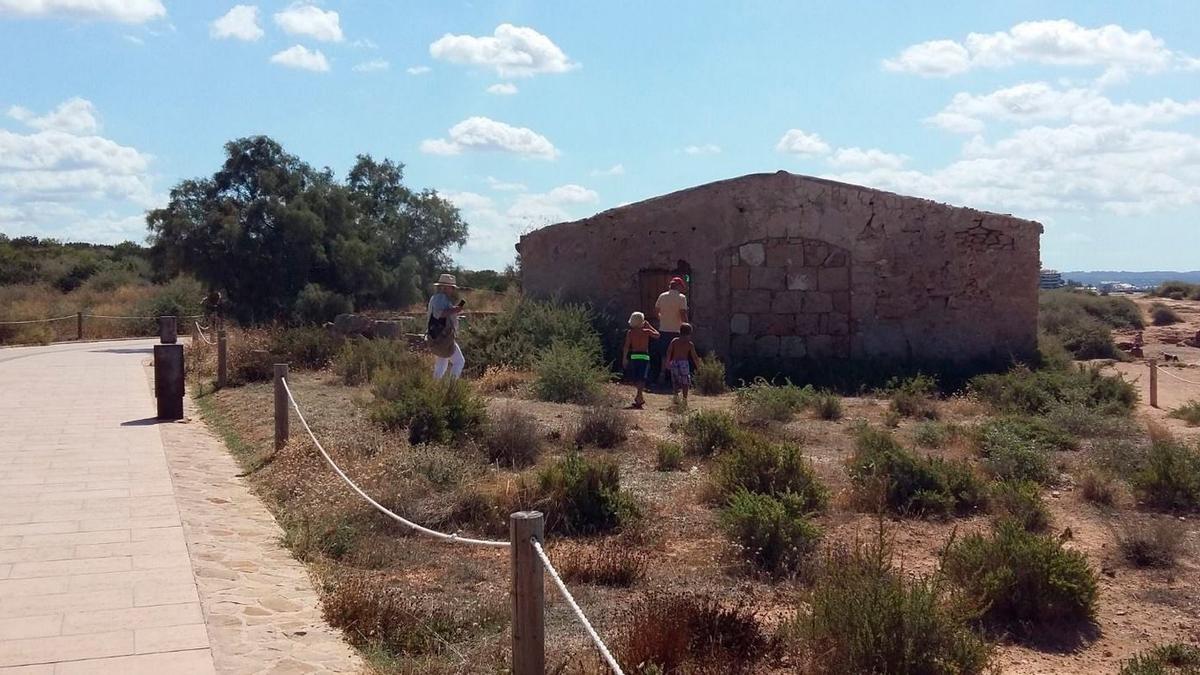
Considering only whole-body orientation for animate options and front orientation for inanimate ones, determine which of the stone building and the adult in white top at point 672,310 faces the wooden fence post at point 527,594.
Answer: the stone building

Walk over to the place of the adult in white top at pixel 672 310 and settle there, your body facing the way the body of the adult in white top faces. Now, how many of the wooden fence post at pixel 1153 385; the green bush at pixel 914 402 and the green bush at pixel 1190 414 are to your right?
3

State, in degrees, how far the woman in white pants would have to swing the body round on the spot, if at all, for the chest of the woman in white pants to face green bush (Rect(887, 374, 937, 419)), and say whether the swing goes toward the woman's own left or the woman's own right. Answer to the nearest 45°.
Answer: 0° — they already face it

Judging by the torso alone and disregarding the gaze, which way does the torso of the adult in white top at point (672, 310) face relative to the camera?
away from the camera

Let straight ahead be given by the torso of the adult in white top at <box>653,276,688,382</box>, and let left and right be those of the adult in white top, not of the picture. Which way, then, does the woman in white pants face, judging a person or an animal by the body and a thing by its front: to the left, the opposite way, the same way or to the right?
to the right

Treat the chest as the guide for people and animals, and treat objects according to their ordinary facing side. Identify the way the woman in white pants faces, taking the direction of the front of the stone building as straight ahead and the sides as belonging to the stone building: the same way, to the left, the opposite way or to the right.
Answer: to the left

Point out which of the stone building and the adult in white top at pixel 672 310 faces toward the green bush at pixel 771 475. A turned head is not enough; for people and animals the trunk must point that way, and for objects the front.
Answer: the stone building

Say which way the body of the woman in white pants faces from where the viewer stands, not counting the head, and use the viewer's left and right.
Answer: facing to the right of the viewer
